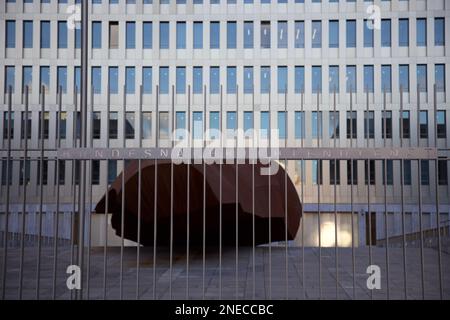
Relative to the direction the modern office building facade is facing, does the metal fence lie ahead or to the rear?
ahead

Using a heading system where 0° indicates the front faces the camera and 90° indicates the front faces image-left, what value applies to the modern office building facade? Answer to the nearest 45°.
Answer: approximately 0°

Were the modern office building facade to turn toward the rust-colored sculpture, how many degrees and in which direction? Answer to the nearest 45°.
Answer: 0° — it already faces it
